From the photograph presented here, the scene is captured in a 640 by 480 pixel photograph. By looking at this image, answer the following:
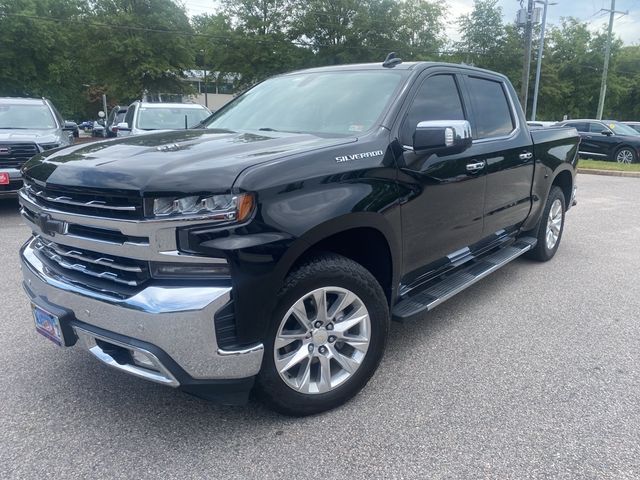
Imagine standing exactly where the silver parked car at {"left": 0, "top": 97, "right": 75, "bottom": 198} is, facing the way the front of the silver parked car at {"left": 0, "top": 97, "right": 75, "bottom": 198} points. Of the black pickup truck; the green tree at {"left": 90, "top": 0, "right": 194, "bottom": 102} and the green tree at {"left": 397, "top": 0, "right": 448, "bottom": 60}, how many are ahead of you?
1

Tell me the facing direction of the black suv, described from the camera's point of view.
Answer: facing the viewer and to the right of the viewer

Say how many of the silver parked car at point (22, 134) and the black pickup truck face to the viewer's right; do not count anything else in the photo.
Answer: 0

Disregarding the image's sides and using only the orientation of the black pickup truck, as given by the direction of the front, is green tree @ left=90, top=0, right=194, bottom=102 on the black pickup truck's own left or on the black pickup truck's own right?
on the black pickup truck's own right

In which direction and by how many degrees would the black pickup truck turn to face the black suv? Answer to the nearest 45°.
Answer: approximately 180°

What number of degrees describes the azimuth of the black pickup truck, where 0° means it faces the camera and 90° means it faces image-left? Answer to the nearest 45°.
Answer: approximately 45°

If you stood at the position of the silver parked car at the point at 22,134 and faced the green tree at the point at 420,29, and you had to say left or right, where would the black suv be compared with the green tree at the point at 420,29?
right

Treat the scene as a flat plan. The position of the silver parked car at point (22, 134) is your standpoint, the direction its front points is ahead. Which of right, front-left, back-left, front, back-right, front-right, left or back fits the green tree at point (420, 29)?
back-left

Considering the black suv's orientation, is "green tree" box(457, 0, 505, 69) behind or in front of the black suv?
behind

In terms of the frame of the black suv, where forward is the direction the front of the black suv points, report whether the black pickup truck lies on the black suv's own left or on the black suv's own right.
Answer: on the black suv's own right

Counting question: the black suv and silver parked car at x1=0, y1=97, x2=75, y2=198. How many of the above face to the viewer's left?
0

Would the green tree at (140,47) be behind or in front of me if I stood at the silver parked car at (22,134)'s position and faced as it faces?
behind
